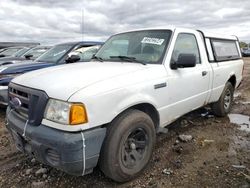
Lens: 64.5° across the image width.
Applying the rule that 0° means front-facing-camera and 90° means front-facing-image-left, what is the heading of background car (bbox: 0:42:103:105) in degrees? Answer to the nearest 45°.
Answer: approximately 45°

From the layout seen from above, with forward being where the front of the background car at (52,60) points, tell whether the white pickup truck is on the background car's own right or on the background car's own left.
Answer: on the background car's own left

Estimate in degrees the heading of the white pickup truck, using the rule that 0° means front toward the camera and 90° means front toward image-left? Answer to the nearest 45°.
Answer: approximately 45°

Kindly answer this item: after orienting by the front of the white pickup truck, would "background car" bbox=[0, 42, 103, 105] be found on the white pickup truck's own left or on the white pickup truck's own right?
on the white pickup truck's own right
